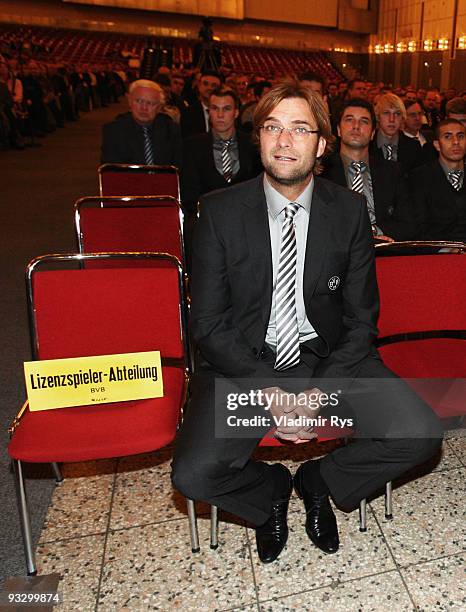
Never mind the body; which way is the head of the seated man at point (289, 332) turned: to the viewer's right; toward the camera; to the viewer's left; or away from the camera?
toward the camera

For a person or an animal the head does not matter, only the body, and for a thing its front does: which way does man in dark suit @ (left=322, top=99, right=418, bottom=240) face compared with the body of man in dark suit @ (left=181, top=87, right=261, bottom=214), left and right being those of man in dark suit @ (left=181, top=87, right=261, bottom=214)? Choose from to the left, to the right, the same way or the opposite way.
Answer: the same way

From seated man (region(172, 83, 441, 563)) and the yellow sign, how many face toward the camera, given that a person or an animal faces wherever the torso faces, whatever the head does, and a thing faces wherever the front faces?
2

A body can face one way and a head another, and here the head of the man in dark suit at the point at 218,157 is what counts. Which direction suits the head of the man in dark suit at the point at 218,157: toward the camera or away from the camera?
toward the camera

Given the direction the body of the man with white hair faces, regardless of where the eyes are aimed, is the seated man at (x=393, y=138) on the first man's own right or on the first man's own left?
on the first man's own left

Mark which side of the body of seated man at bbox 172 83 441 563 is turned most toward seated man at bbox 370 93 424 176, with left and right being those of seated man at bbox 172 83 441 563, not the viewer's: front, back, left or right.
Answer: back

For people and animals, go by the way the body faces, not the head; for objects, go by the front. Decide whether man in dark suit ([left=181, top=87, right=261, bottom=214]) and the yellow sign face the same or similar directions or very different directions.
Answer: same or similar directions

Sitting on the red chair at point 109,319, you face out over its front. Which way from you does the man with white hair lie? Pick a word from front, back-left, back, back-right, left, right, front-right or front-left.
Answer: back

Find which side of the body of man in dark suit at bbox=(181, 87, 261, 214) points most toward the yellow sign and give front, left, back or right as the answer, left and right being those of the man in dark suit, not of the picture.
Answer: front

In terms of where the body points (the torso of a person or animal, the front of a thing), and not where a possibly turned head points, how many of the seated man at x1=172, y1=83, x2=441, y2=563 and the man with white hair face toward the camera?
2

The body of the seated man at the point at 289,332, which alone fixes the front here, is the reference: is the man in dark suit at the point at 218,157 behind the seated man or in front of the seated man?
behind

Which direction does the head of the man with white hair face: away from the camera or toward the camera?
toward the camera

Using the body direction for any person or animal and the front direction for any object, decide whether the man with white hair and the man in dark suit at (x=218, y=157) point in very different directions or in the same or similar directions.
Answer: same or similar directions

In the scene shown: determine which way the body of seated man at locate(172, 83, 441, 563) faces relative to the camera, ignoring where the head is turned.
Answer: toward the camera

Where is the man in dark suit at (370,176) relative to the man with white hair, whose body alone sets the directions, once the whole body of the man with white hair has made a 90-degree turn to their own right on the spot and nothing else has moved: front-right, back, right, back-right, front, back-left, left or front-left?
back-left

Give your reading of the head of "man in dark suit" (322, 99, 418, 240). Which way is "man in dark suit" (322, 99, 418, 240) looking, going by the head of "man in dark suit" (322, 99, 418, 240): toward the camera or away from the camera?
toward the camera

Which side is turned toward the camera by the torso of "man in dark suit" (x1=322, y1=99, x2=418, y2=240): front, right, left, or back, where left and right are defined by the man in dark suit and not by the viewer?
front
